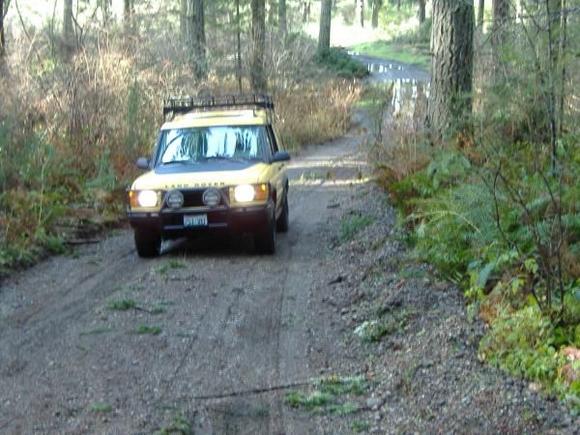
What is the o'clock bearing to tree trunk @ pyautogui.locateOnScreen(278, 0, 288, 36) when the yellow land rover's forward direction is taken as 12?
The tree trunk is roughly at 6 o'clock from the yellow land rover.

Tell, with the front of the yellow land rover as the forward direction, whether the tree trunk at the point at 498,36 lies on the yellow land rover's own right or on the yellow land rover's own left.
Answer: on the yellow land rover's own left

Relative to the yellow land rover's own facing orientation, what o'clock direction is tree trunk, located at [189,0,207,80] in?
The tree trunk is roughly at 6 o'clock from the yellow land rover.

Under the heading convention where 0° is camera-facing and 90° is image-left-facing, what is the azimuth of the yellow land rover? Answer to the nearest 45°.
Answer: approximately 0°

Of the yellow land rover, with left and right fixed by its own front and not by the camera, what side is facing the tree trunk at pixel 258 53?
back

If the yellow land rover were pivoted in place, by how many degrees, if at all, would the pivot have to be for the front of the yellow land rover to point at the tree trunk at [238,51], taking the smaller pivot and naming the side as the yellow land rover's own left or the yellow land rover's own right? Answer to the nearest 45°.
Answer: approximately 180°

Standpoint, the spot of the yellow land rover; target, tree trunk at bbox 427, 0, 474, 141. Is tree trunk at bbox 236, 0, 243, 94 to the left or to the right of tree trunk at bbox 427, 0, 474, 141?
left

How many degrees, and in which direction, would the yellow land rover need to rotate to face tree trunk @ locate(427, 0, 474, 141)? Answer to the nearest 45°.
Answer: approximately 135° to its left
